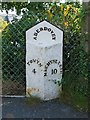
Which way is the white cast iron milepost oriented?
toward the camera
